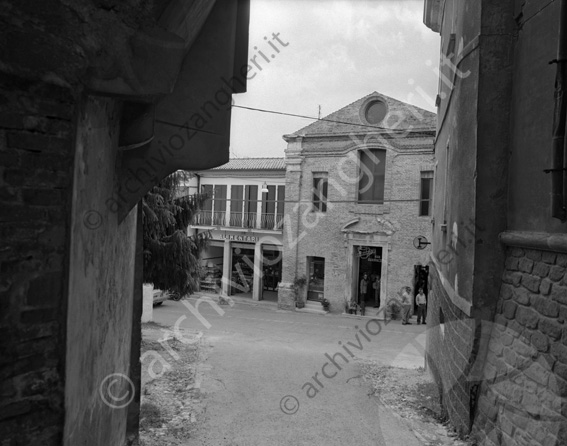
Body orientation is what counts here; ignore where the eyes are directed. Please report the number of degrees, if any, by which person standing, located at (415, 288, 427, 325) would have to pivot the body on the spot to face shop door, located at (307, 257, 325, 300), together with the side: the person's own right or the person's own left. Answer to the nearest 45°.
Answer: approximately 90° to the person's own right

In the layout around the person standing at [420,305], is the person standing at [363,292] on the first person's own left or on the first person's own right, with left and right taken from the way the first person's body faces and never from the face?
on the first person's own right

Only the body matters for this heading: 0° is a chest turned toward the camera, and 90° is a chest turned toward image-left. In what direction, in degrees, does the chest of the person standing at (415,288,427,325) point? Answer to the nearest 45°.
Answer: approximately 0°

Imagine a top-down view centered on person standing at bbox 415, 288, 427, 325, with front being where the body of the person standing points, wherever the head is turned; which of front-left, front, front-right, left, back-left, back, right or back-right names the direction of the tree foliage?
front-right

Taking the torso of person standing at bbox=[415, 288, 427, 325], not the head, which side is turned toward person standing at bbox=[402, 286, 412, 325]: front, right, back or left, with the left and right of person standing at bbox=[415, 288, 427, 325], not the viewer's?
right

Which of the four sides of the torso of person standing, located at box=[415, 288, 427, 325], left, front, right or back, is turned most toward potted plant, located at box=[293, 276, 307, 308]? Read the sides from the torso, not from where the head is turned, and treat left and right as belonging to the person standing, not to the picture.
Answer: right
